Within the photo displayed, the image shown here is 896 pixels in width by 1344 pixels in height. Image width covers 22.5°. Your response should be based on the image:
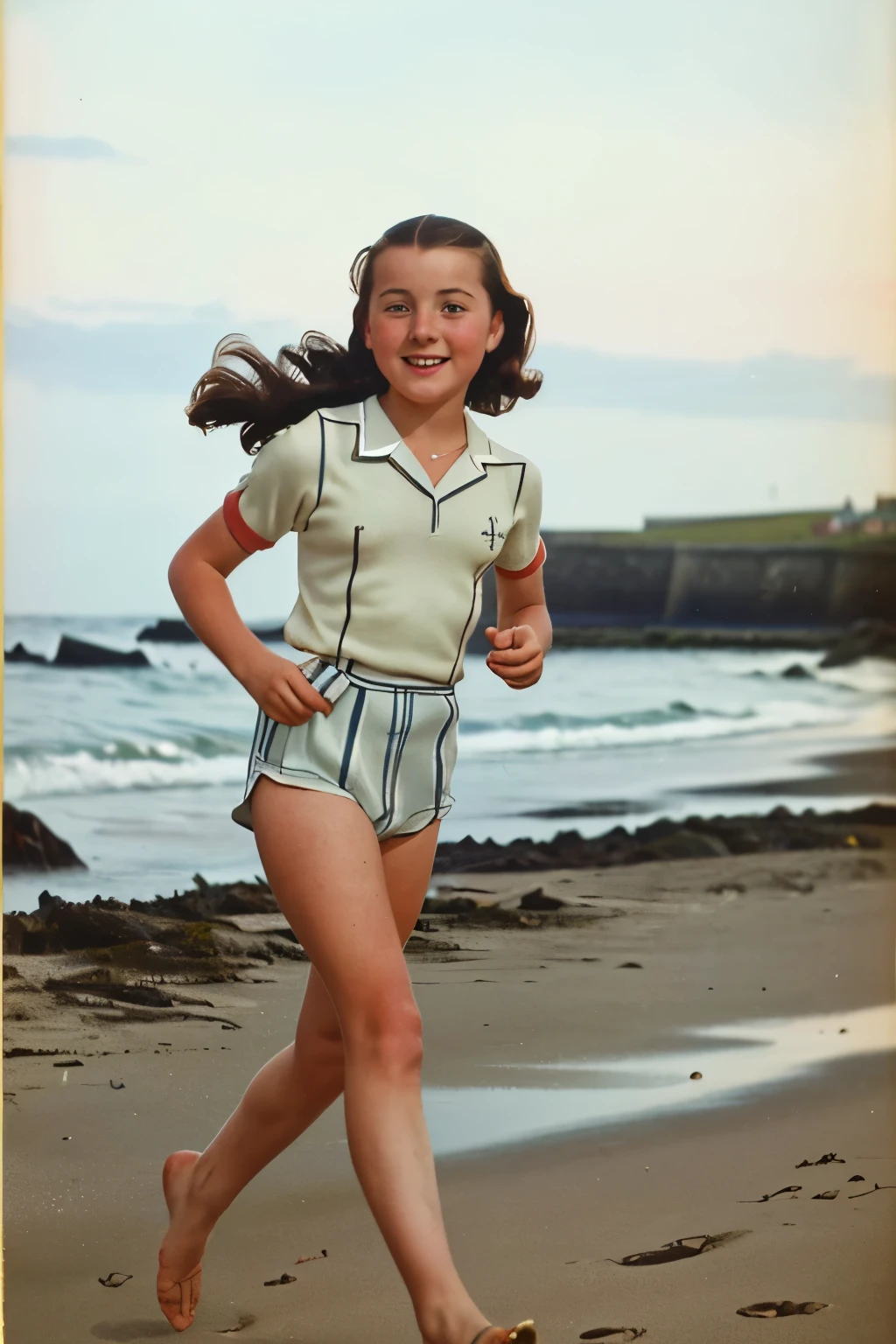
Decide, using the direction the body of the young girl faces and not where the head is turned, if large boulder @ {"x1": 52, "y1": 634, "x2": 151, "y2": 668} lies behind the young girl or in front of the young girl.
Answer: behind

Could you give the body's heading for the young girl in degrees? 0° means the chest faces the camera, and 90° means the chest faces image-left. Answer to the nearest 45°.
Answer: approximately 315°

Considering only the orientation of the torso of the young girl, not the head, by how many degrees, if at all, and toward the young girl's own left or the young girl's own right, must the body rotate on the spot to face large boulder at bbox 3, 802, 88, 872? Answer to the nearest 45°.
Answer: approximately 180°

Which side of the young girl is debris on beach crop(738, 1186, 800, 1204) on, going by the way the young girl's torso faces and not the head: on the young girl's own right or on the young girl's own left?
on the young girl's own left

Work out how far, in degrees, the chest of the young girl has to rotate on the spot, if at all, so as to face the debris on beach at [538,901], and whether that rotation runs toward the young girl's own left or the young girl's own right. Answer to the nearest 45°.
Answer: approximately 135° to the young girl's own left

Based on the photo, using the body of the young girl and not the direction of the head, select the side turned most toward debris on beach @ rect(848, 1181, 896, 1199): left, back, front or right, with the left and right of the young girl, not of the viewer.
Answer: left

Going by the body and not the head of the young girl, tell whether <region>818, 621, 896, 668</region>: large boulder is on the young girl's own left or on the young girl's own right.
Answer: on the young girl's own left

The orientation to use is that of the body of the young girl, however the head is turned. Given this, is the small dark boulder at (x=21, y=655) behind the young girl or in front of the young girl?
behind

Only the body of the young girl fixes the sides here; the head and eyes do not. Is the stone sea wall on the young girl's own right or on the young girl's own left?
on the young girl's own left

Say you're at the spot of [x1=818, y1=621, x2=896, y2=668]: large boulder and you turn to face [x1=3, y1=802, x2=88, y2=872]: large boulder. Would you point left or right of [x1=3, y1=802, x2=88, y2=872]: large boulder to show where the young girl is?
left
